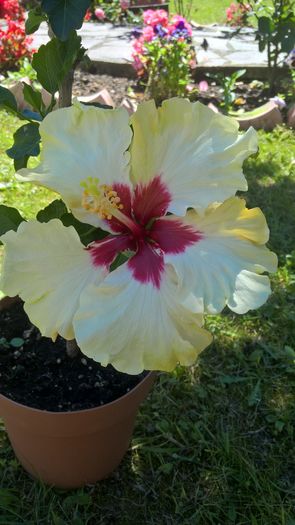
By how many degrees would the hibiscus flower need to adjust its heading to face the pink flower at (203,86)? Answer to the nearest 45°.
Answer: approximately 180°

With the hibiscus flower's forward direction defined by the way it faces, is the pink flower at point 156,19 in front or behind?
behind

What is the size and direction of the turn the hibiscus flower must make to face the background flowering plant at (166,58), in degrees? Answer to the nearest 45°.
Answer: approximately 180°

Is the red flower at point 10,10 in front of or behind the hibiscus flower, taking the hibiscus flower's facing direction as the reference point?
behind

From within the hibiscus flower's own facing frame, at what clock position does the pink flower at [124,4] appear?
The pink flower is roughly at 6 o'clock from the hibiscus flower.

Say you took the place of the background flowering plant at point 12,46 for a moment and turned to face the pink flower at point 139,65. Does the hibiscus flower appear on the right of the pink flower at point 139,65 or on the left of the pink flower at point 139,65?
right

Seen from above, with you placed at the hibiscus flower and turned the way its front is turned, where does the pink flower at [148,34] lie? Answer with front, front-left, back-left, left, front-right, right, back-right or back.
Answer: back

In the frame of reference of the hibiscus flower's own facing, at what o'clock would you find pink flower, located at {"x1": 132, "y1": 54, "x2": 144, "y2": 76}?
The pink flower is roughly at 6 o'clock from the hibiscus flower.

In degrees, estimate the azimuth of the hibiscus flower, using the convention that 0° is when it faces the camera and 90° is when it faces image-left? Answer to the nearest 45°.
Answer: approximately 0°
